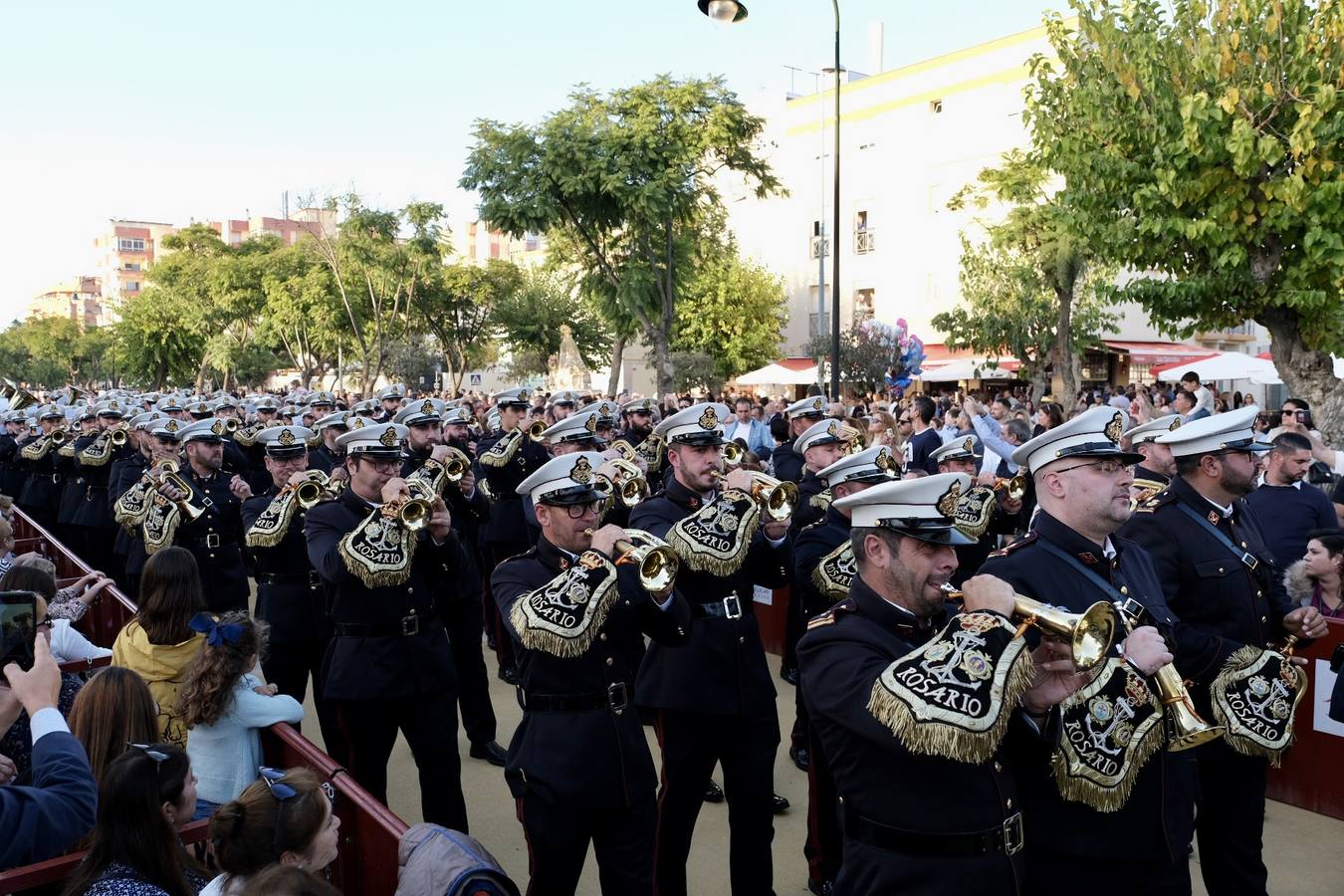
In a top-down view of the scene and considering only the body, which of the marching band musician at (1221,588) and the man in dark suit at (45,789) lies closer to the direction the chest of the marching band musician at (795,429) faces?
the marching band musician

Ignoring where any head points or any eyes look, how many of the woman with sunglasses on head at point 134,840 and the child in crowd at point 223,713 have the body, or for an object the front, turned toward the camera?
0

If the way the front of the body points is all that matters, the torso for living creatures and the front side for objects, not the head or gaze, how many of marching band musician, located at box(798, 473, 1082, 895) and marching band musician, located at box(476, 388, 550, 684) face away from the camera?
0

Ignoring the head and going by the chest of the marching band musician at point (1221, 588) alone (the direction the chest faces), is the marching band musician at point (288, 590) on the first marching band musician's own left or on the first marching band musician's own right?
on the first marching band musician's own right

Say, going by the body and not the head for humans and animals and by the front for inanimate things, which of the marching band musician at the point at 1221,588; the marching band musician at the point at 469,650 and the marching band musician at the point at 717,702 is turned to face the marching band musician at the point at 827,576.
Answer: the marching band musician at the point at 469,650

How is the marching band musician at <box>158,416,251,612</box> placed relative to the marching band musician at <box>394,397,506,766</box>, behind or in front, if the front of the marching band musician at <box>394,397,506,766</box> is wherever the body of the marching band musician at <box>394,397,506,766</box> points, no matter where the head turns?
behind

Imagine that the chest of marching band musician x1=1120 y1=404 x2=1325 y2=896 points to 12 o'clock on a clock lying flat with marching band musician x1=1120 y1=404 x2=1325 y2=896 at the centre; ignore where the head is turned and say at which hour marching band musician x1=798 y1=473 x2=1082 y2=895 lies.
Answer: marching band musician x1=798 y1=473 x2=1082 y2=895 is roughly at 2 o'clock from marching band musician x1=1120 y1=404 x2=1325 y2=896.

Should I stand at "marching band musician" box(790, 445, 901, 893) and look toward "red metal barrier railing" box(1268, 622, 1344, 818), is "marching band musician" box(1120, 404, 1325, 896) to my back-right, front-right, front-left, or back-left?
front-right

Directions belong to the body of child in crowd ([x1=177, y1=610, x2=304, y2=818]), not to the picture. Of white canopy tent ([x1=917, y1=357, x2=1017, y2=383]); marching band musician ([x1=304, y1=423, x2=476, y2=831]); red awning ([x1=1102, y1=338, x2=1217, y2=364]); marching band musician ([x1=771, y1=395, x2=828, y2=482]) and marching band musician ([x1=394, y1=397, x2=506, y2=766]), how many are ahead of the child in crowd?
5

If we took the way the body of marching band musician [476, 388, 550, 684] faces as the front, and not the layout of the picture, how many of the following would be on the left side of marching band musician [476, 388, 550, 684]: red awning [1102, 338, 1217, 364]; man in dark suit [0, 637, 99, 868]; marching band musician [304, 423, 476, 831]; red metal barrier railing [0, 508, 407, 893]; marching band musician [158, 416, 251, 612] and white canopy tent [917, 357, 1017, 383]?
2

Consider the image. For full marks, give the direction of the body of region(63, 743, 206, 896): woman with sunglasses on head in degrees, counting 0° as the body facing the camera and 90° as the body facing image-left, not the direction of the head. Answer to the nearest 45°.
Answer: approximately 225°

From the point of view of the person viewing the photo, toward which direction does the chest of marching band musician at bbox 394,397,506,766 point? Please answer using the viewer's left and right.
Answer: facing the viewer and to the right of the viewer

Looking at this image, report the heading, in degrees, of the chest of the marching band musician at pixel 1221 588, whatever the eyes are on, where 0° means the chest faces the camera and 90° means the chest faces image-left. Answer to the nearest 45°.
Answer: approximately 315°

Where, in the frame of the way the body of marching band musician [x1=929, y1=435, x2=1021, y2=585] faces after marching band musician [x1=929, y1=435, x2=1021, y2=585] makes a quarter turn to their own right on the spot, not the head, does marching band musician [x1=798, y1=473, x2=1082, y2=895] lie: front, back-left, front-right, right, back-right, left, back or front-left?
front-left
